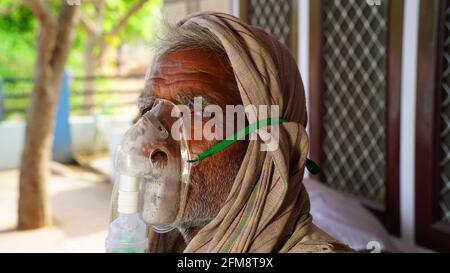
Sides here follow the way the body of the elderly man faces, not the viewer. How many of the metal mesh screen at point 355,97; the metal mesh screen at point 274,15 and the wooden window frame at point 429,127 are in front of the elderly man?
0

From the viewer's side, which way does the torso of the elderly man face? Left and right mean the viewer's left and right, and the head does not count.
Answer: facing the viewer and to the left of the viewer

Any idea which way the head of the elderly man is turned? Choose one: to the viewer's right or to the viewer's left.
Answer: to the viewer's left

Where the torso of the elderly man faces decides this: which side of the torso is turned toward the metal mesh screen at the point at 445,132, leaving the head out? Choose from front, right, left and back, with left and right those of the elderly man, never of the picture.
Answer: back

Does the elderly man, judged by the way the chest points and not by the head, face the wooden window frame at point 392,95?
no

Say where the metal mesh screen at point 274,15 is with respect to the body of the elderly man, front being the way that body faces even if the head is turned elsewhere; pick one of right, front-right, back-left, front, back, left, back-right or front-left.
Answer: back-right

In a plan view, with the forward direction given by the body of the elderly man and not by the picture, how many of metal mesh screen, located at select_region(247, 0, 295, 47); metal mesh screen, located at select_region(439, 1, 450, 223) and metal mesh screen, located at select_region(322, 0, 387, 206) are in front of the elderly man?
0

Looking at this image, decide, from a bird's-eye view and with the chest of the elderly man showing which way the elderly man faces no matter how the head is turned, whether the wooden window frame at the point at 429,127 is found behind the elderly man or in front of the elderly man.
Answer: behind

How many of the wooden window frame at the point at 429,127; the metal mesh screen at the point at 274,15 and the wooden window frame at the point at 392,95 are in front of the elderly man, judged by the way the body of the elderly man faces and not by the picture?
0

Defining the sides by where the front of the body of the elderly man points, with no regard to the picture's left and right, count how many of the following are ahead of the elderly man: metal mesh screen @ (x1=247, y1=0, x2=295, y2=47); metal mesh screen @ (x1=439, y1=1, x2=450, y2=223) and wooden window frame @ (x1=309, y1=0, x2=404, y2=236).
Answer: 0
